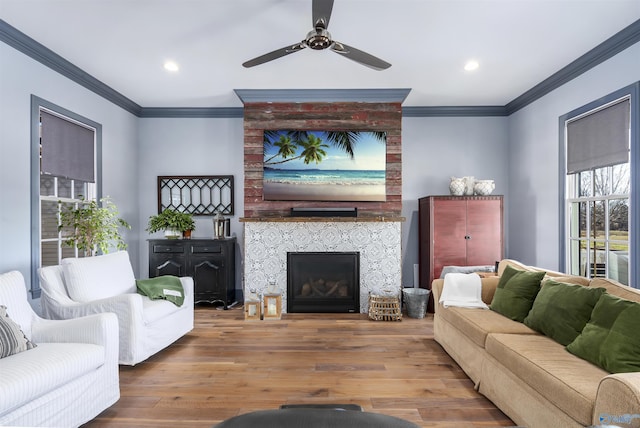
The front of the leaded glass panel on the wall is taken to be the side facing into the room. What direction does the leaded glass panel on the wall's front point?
toward the camera

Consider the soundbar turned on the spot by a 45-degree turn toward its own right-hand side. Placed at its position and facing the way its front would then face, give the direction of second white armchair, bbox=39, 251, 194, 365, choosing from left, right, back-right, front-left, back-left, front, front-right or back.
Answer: front

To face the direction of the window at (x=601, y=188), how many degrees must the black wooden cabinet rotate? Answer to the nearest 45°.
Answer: approximately 45° to its left

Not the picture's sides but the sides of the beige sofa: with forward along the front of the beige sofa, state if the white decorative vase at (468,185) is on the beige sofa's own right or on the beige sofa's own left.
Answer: on the beige sofa's own right

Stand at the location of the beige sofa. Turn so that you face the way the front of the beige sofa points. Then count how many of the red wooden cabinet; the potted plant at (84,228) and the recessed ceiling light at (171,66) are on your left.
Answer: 0

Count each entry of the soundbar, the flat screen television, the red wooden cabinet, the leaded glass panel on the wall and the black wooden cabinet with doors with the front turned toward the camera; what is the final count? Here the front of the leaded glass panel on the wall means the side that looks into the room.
5

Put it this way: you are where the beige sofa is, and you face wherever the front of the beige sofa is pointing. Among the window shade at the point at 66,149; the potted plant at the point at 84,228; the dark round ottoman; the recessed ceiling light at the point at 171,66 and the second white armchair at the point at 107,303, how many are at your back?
0

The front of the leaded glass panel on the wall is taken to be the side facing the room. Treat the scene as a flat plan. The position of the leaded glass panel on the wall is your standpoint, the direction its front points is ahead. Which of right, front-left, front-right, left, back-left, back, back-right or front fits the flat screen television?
front-left

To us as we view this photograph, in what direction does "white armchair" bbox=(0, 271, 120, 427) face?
facing the viewer and to the right of the viewer

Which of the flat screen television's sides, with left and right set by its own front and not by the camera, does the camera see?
front

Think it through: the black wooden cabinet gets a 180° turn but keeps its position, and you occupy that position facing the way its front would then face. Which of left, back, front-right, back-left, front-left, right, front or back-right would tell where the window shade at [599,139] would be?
back-right

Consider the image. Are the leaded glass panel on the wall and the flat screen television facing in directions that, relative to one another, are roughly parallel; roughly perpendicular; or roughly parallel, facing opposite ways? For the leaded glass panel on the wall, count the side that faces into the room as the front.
roughly parallel

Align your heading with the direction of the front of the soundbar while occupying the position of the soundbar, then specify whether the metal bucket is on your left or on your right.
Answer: on your left

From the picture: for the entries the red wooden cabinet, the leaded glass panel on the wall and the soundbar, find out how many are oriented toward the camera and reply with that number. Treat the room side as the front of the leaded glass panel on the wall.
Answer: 3
